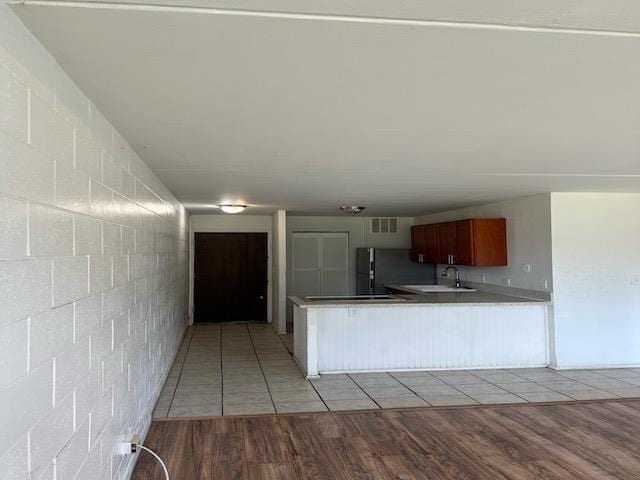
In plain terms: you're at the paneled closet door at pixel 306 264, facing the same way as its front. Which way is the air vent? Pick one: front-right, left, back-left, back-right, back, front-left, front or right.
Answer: left

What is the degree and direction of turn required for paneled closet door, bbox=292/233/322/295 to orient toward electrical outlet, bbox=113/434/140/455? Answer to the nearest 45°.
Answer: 0° — it already faces it

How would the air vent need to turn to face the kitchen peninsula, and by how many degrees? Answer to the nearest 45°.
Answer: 0° — it already faces it

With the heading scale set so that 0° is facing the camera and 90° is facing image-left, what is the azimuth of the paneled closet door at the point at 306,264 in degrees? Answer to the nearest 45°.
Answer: approximately 0°

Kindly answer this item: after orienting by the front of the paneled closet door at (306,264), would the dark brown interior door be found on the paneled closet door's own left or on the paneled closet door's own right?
on the paneled closet door's own right

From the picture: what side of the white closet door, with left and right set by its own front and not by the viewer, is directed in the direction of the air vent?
left

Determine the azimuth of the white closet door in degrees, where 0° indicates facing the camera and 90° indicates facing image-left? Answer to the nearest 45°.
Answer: approximately 0°

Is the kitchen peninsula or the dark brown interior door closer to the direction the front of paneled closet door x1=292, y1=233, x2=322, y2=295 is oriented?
the kitchen peninsula

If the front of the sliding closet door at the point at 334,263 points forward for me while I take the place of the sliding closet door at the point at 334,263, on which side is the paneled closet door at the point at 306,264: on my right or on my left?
on my right
